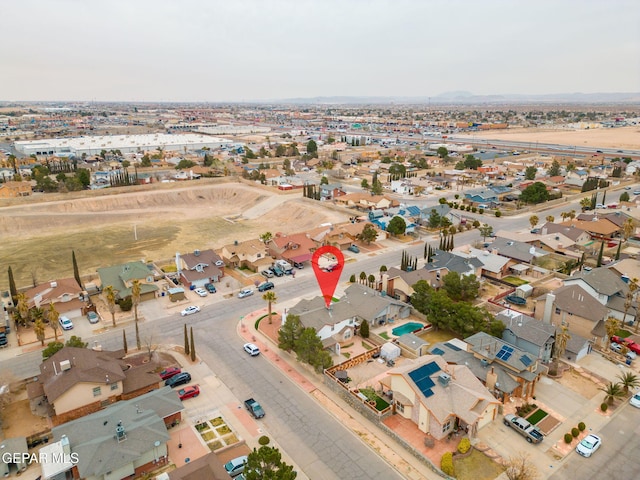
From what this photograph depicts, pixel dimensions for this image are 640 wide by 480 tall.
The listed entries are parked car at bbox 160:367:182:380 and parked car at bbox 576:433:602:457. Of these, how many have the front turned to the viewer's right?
0

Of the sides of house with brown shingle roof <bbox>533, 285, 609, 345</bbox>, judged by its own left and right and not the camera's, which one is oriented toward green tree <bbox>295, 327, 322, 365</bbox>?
right

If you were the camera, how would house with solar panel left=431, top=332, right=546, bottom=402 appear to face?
facing the viewer and to the right of the viewer

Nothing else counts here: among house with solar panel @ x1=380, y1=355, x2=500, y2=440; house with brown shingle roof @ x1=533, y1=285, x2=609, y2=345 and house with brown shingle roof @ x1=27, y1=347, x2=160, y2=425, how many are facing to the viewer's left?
0

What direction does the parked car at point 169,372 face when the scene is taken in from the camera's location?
facing the viewer and to the left of the viewer

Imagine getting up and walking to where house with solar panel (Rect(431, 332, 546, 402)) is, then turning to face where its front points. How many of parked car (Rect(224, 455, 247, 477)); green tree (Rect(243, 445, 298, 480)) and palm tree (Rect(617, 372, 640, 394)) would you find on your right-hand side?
2

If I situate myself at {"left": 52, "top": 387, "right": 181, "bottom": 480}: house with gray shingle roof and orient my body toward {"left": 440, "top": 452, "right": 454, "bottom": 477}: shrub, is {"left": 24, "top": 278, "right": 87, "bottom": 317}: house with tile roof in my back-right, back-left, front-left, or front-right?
back-left

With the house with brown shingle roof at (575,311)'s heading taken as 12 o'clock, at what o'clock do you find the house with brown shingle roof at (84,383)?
the house with brown shingle roof at (84,383) is roughly at 3 o'clock from the house with brown shingle roof at (575,311).

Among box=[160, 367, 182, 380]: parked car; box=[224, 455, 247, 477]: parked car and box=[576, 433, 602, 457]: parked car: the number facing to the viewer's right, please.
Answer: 0

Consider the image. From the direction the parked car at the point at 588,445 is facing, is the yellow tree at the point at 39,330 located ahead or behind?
ahead

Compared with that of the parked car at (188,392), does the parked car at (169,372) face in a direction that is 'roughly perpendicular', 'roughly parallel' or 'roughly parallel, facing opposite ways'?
roughly parallel

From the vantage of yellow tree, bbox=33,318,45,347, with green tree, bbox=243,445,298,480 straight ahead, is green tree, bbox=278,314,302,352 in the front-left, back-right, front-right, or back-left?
front-left

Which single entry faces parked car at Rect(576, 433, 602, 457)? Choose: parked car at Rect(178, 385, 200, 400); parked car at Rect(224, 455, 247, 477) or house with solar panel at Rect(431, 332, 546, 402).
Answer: the house with solar panel

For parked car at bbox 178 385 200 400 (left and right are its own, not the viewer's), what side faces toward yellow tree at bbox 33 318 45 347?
right

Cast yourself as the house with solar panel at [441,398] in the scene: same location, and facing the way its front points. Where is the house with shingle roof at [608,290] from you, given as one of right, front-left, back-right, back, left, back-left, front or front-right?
left

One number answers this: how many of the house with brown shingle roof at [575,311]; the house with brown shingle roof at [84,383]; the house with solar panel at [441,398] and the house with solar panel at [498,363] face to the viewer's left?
0

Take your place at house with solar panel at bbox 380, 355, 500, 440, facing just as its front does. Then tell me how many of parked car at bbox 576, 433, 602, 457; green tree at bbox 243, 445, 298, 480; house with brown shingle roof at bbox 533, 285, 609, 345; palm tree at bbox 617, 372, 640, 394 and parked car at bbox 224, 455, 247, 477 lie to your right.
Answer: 2
